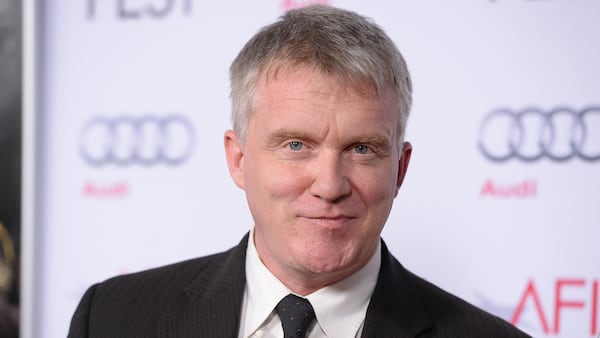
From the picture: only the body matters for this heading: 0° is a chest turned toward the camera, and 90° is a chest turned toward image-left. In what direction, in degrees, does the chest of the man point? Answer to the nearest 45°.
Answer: approximately 0°
